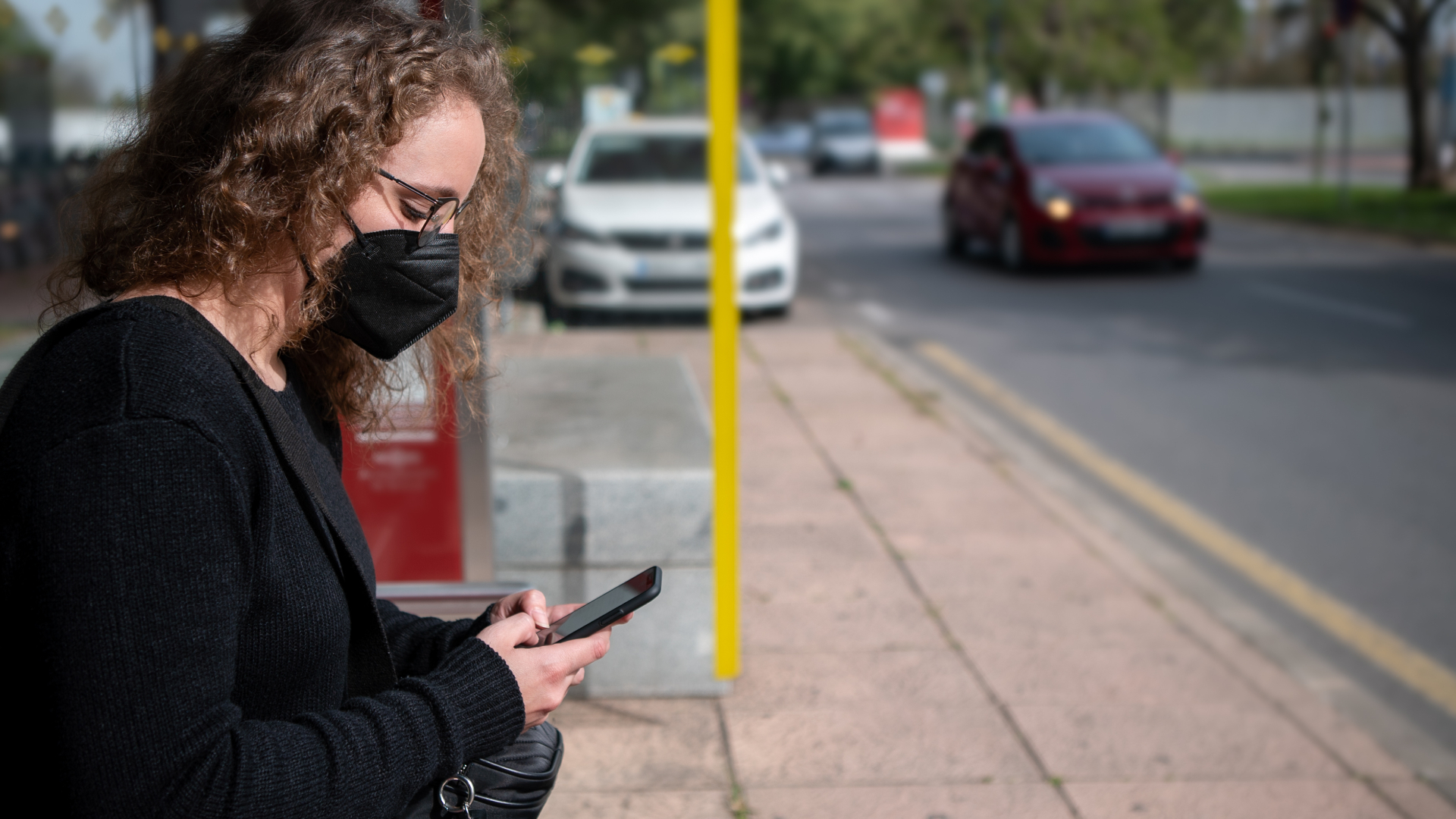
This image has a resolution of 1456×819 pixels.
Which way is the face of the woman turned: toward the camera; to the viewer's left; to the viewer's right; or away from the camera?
to the viewer's right

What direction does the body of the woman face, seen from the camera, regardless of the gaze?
to the viewer's right

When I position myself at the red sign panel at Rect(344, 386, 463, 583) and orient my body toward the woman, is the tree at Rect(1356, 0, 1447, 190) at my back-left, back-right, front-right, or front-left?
back-left

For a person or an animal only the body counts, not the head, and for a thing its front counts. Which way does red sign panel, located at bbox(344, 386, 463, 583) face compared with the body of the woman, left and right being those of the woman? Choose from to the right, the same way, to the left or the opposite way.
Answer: to the right

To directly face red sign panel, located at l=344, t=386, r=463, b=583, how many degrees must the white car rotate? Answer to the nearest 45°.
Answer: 0° — it already faces it

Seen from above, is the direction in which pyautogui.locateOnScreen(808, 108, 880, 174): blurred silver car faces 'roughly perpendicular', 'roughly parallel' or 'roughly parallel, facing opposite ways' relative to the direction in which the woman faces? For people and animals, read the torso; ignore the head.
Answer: roughly perpendicular

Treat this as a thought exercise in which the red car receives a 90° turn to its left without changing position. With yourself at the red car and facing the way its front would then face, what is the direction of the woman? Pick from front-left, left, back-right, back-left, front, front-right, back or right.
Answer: back-right

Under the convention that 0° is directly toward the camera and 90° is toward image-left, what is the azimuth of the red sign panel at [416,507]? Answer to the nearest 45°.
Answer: approximately 0°

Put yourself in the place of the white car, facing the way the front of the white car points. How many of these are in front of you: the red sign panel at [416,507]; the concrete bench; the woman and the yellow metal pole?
4
